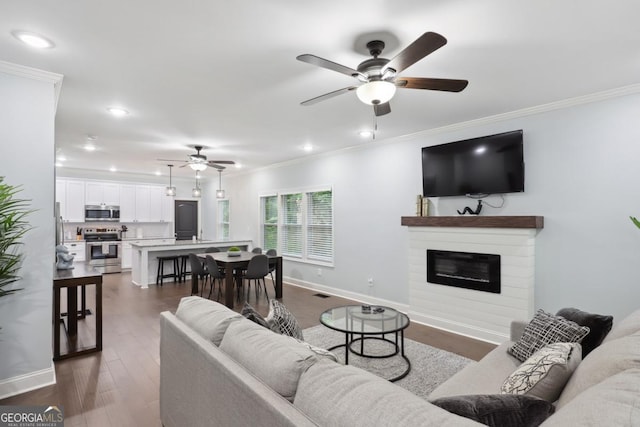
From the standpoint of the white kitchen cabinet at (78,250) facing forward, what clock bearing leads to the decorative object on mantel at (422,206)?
The decorative object on mantel is roughly at 11 o'clock from the white kitchen cabinet.

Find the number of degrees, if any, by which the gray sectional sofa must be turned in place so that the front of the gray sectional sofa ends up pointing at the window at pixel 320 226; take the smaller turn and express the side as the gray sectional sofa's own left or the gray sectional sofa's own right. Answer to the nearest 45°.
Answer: approximately 45° to the gray sectional sofa's own left

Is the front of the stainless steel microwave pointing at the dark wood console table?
yes

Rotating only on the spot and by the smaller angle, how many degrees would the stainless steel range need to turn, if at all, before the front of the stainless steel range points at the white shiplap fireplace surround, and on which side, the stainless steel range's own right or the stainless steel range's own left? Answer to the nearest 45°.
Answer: approximately 45° to the stainless steel range's own left

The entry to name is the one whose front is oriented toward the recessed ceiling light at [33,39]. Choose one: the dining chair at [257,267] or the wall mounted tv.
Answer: the wall mounted tv

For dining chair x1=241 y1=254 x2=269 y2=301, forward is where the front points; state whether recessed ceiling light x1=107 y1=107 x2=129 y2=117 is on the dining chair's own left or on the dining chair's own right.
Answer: on the dining chair's own left

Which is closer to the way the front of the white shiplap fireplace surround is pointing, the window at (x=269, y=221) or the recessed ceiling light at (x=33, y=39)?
the recessed ceiling light

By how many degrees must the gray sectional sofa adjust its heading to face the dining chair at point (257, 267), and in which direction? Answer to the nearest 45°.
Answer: approximately 90° to its left

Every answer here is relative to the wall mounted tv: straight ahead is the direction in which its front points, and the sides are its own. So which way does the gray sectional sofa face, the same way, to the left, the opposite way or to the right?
the opposite way

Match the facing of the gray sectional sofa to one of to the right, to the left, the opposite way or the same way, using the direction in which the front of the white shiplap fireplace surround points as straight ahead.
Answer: the opposite way

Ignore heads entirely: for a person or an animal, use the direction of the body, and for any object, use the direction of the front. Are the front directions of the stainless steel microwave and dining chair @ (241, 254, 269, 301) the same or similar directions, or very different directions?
very different directions

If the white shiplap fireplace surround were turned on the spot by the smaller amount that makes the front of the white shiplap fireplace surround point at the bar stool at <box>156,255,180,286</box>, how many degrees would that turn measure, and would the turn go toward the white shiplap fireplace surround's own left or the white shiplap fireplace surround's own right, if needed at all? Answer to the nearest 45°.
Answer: approximately 45° to the white shiplap fireplace surround's own right
